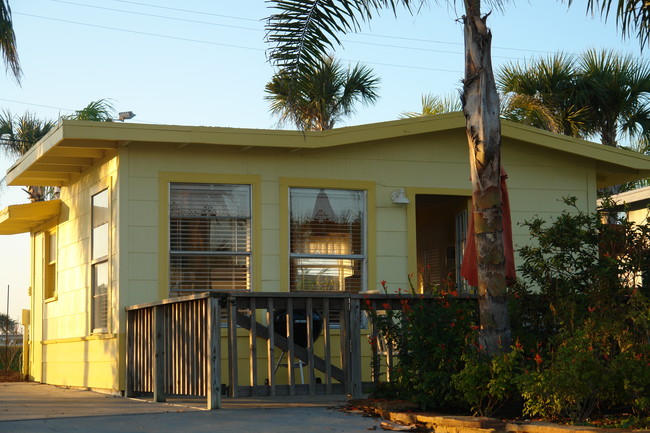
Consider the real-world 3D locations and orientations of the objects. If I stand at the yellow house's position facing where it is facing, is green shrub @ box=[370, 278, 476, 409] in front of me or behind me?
in front

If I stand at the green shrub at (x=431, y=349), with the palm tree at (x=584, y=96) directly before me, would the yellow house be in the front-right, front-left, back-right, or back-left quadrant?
front-left

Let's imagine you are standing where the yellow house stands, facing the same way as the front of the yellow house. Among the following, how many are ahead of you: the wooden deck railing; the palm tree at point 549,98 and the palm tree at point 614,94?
1

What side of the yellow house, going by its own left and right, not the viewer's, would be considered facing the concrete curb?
front

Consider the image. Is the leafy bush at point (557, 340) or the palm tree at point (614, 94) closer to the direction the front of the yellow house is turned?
the leafy bush

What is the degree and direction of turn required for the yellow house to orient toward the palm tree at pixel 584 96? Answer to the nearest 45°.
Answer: approximately 135° to its left

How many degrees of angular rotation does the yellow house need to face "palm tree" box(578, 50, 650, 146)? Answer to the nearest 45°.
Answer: approximately 135° to its left

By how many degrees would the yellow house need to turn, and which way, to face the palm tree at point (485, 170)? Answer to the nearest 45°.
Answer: approximately 45° to its left

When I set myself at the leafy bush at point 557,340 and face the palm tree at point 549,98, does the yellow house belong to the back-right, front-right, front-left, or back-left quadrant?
front-left

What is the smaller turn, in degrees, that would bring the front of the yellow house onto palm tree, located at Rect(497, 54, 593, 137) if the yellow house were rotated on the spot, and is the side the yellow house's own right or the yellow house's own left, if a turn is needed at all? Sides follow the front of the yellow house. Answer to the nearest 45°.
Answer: approximately 135° to the yellow house's own left

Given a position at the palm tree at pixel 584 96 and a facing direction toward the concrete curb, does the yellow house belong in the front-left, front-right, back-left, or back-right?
front-right

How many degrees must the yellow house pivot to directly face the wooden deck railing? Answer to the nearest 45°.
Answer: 0° — it already faces it

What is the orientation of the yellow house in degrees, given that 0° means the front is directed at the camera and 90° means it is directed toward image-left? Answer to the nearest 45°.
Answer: approximately 0°
